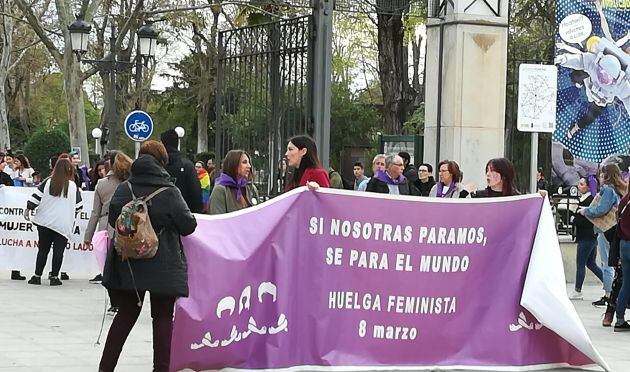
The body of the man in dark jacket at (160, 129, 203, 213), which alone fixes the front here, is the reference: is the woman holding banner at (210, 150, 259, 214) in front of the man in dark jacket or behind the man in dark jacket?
behind

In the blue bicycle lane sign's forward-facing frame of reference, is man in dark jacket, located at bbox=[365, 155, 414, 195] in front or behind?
in front

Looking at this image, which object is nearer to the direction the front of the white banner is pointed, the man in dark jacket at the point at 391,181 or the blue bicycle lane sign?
the man in dark jacket

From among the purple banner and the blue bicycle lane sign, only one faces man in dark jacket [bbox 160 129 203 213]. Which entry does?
the blue bicycle lane sign

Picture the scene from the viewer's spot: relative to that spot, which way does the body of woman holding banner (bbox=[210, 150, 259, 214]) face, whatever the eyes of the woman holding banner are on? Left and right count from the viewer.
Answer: facing the viewer and to the right of the viewer

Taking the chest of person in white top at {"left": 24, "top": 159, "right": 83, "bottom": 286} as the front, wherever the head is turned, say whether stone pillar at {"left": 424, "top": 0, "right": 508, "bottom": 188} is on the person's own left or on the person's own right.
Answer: on the person's own right

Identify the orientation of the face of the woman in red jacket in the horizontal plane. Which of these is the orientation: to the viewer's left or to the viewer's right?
to the viewer's left

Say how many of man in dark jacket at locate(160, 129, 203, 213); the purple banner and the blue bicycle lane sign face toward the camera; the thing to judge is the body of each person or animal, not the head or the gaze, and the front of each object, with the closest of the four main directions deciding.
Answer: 2

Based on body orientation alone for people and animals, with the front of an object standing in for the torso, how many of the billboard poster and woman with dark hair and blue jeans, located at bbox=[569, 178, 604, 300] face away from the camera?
0

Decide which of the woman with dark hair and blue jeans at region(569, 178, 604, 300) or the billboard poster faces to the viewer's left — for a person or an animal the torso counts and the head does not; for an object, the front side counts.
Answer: the woman with dark hair and blue jeans

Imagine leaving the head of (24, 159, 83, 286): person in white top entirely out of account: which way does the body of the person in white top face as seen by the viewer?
away from the camera

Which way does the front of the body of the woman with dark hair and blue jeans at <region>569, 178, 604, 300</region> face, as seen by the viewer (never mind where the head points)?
to the viewer's left

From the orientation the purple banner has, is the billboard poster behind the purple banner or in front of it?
behind
